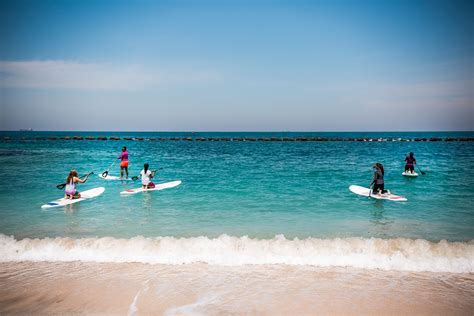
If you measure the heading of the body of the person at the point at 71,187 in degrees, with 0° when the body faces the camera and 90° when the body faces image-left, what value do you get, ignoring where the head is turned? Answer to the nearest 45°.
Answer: approximately 225°

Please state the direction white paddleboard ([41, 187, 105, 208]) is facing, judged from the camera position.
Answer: facing away from the viewer and to the right of the viewer

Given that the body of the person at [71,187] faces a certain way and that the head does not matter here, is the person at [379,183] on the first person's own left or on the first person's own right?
on the first person's own right

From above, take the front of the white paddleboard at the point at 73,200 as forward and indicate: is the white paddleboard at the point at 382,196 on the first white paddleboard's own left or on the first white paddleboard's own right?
on the first white paddleboard's own right
